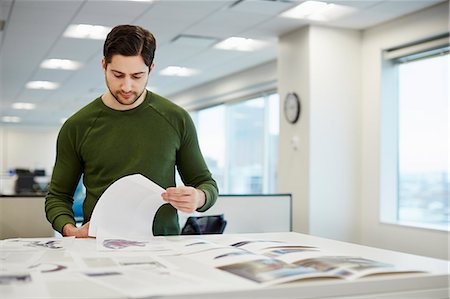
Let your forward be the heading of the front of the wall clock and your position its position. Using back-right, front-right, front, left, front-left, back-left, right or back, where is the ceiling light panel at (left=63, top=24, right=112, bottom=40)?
front-right

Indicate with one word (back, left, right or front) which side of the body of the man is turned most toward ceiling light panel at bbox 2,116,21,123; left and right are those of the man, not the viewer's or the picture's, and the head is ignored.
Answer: back

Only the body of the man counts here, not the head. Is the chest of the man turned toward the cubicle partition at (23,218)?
no

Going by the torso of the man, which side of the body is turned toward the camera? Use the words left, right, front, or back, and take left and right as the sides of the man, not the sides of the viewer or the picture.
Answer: front

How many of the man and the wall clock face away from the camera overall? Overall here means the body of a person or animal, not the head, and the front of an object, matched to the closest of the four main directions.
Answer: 0

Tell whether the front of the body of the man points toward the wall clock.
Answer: no

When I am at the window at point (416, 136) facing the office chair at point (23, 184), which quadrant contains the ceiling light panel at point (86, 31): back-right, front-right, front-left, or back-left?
front-left

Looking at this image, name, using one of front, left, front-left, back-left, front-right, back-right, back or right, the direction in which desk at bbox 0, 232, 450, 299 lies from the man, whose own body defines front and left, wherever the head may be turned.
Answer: front

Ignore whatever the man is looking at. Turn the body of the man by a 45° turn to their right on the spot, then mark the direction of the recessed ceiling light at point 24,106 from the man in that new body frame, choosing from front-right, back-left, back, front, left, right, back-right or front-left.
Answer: back-right

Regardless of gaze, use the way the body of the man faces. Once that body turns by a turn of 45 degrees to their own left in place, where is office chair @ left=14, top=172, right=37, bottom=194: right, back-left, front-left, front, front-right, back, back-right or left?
back-left

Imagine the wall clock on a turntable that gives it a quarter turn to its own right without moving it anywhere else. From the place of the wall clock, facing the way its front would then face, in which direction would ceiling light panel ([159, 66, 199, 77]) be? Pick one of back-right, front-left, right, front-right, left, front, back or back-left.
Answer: front

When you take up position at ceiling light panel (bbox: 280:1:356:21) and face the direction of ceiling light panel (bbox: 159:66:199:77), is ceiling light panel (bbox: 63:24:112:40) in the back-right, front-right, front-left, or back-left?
front-left

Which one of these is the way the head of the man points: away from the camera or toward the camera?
toward the camera

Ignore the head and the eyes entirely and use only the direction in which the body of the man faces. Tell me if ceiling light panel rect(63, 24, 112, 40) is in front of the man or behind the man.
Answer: behind

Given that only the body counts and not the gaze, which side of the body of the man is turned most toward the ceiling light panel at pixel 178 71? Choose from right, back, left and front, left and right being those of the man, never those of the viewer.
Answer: back

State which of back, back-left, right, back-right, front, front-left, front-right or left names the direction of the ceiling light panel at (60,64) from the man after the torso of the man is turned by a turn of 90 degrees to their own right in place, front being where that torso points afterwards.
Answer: right

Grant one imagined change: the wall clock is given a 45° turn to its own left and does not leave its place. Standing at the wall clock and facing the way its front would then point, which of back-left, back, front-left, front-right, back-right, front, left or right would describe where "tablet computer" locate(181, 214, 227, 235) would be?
front

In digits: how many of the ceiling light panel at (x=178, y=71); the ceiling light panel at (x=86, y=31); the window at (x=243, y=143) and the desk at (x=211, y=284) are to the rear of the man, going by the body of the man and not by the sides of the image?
3

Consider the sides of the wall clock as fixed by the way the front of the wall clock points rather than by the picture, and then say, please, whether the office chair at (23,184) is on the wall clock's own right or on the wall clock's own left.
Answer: on the wall clock's own right
